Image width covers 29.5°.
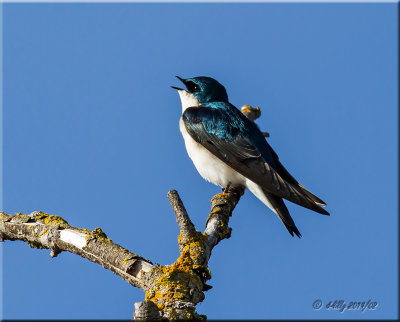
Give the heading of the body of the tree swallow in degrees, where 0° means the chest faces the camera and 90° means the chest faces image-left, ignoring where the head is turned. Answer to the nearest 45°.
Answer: approximately 90°
